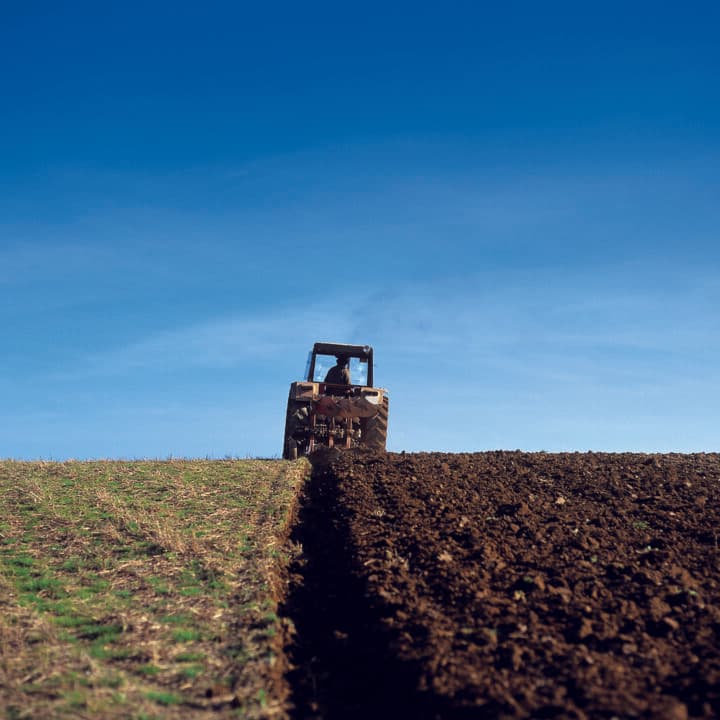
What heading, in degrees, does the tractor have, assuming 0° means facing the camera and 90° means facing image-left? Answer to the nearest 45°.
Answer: approximately 180°
